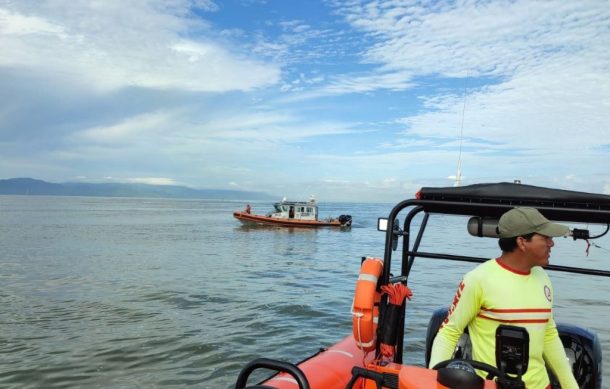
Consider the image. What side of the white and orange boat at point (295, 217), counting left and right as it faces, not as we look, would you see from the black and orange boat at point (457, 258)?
left

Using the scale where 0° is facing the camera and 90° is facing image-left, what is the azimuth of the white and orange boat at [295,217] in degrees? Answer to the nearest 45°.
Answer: approximately 90°

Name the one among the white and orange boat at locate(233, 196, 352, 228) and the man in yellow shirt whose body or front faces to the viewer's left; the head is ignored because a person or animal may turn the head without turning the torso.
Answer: the white and orange boat

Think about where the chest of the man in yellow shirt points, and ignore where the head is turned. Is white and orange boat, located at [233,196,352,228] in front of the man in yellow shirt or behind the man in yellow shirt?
behind

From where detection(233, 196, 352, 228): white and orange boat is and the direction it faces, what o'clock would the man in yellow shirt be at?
The man in yellow shirt is roughly at 9 o'clock from the white and orange boat.
